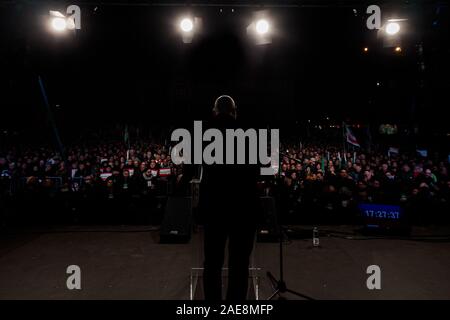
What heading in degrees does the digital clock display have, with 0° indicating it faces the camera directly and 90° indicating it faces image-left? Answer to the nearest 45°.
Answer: approximately 0°

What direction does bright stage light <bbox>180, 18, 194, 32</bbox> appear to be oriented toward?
toward the camera

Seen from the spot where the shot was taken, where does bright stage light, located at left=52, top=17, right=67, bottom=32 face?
facing the viewer

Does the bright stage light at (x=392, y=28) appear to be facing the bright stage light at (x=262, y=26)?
no

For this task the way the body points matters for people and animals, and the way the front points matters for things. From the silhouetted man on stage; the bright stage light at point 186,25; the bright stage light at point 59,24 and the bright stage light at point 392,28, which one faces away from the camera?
the silhouetted man on stage

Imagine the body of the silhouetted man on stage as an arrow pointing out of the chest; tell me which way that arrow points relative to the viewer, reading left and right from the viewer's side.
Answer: facing away from the viewer

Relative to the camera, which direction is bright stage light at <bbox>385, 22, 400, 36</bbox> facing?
toward the camera

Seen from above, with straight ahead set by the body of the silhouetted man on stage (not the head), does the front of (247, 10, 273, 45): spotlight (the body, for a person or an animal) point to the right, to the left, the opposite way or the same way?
the opposite way

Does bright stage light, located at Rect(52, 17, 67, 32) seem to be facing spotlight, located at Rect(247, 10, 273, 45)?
no

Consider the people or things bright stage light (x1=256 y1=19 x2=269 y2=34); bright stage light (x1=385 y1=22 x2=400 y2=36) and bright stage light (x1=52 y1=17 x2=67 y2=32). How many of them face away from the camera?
0

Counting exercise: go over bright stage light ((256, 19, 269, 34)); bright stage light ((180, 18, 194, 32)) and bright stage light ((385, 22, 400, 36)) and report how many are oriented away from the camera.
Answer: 0

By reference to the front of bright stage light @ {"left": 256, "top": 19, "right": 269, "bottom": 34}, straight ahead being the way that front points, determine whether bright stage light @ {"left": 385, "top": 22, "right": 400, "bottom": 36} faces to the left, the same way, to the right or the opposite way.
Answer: the same way

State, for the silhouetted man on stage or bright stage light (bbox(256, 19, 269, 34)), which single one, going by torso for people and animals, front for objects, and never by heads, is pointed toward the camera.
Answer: the bright stage light
